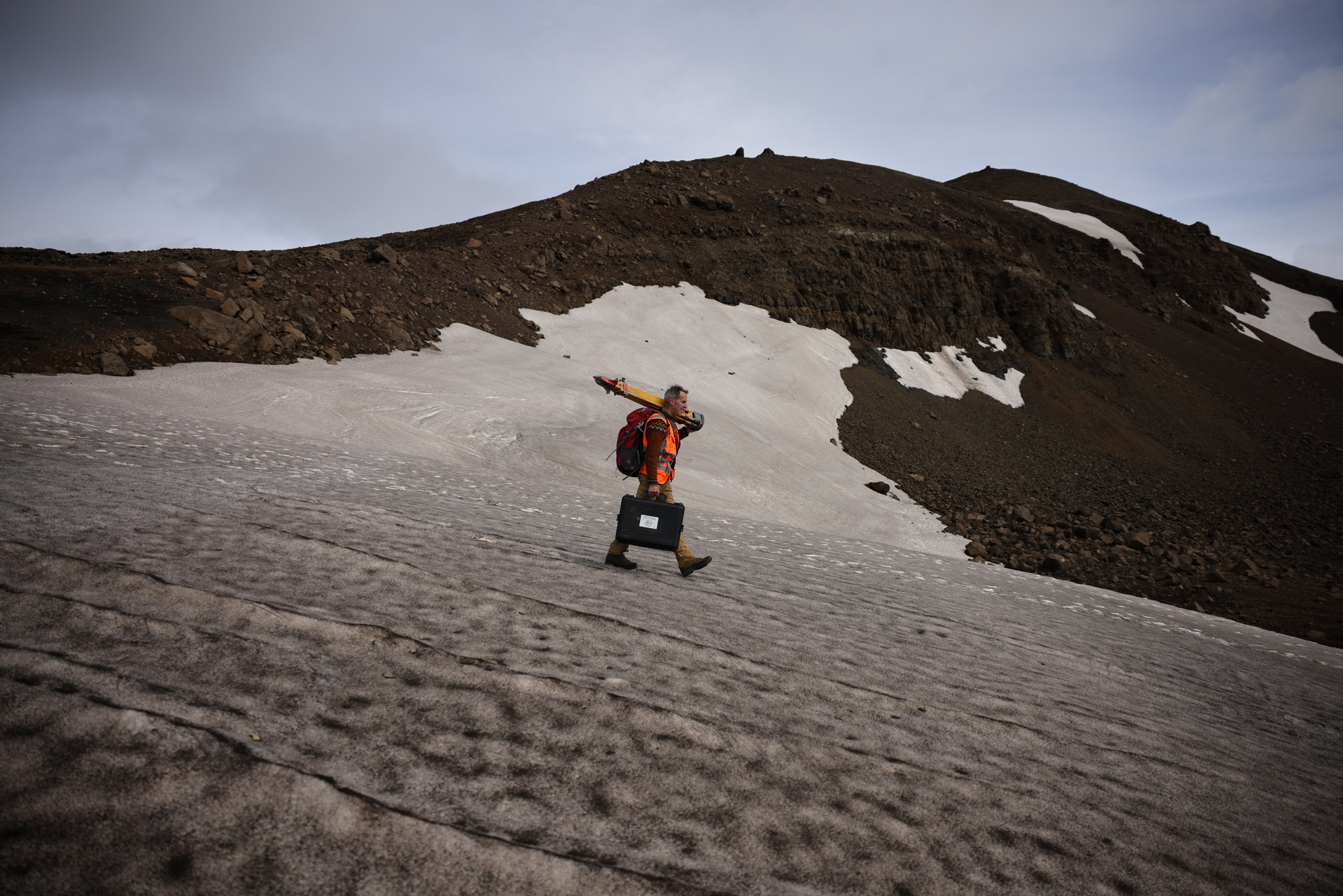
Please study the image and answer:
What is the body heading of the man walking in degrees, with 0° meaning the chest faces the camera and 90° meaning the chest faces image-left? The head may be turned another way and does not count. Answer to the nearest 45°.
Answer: approximately 270°

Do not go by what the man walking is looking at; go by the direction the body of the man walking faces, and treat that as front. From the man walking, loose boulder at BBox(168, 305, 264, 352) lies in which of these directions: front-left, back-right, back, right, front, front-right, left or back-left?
back-left

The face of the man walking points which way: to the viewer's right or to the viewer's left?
to the viewer's right
